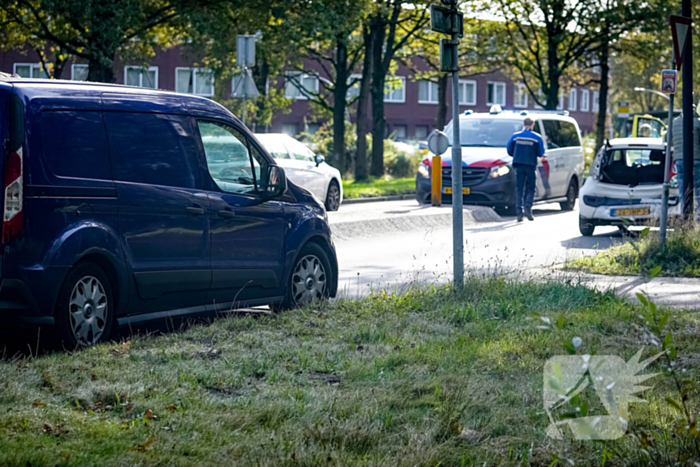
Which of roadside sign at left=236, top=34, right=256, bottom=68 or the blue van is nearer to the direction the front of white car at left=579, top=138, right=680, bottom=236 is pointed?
the roadside sign

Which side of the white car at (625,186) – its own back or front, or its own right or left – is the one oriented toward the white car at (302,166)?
left

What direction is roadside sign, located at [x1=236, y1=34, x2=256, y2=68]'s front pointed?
away from the camera

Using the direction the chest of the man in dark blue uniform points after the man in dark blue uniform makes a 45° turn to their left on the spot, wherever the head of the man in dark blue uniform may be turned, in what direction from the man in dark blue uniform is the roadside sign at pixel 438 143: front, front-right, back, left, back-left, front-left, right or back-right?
front-left

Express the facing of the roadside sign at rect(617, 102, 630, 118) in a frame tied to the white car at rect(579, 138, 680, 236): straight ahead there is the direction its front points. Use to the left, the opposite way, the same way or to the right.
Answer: the opposite way

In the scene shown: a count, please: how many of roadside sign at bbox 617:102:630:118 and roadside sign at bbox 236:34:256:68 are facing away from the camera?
1

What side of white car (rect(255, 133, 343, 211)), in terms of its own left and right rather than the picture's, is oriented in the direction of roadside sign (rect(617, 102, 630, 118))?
front

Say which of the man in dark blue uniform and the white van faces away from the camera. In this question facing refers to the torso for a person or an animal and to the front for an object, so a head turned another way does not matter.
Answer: the man in dark blue uniform

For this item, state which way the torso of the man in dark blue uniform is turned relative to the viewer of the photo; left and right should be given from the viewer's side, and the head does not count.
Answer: facing away from the viewer

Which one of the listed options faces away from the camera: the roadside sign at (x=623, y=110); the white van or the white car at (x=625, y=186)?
the white car

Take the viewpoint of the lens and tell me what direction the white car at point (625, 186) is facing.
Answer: facing away from the viewer

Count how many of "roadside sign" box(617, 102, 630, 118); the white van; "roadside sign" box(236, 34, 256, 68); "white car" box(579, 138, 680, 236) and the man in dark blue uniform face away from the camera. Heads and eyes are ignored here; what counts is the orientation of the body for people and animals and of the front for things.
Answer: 3

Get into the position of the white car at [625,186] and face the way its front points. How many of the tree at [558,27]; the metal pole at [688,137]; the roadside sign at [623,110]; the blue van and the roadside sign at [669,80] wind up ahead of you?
2

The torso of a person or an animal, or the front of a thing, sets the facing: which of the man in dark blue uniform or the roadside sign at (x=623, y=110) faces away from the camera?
the man in dark blue uniform
